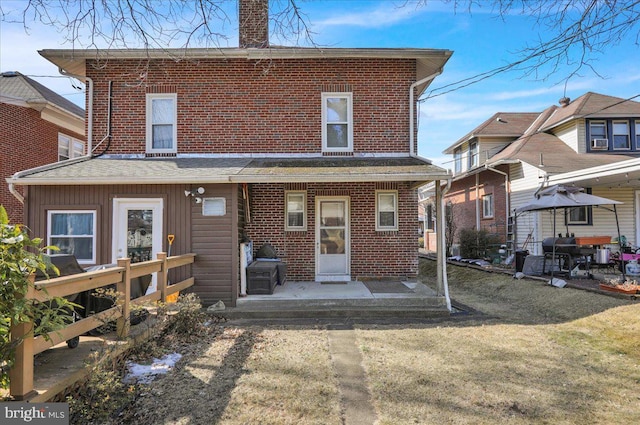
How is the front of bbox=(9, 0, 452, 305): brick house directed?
away from the camera

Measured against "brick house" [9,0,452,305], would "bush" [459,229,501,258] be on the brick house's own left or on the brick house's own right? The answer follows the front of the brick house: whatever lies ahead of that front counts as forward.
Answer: on the brick house's own right

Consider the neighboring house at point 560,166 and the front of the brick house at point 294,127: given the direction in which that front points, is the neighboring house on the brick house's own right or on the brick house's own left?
on the brick house's own right

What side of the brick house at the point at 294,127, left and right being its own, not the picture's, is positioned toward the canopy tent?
right

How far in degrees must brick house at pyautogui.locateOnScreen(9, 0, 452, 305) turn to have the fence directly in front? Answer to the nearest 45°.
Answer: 0° — it already faces it

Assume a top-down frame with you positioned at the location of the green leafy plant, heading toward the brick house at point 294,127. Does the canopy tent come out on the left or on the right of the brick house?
right
